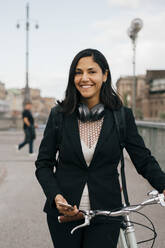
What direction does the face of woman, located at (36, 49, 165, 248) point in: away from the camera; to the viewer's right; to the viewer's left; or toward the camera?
toward the camera

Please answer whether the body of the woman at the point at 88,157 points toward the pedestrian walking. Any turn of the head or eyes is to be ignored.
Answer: no

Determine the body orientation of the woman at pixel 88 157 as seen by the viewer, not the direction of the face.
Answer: toward the camera

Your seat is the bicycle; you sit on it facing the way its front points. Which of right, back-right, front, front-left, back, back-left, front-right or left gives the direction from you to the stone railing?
back-left

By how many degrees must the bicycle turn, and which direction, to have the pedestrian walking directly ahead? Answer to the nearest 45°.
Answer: approximately 135° to its left

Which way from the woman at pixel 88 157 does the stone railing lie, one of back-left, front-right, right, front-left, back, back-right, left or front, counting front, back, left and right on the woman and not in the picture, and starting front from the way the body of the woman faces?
back

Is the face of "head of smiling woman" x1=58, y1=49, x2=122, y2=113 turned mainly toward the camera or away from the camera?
toward the camera
